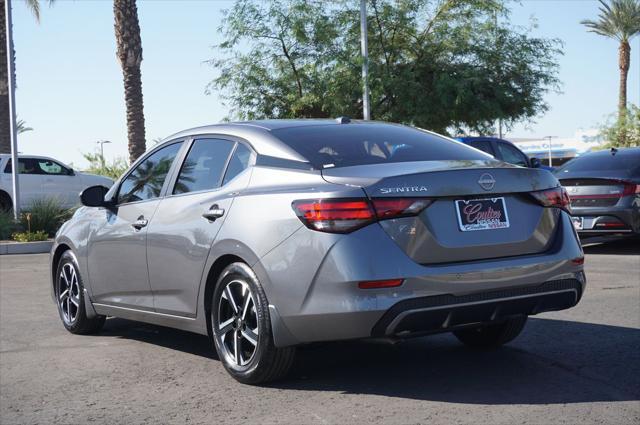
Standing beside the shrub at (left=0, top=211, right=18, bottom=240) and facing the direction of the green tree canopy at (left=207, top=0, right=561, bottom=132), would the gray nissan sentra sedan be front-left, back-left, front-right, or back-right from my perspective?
back-right

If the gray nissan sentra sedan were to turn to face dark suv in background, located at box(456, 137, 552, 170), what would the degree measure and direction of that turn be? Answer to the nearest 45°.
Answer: approximately 45° to its right

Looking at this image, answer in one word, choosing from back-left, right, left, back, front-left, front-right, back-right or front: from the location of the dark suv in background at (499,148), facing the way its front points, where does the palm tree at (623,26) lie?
left

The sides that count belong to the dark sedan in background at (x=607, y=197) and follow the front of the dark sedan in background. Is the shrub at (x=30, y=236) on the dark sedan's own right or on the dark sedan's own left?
on the dark sedan's own left

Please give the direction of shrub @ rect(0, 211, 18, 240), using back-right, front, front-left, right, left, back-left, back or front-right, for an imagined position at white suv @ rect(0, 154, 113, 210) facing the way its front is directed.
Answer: right

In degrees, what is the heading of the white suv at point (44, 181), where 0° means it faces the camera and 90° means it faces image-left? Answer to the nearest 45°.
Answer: approximately 270°

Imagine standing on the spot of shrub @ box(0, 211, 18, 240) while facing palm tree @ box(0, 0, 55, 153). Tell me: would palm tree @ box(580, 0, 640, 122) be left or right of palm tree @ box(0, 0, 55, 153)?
right
